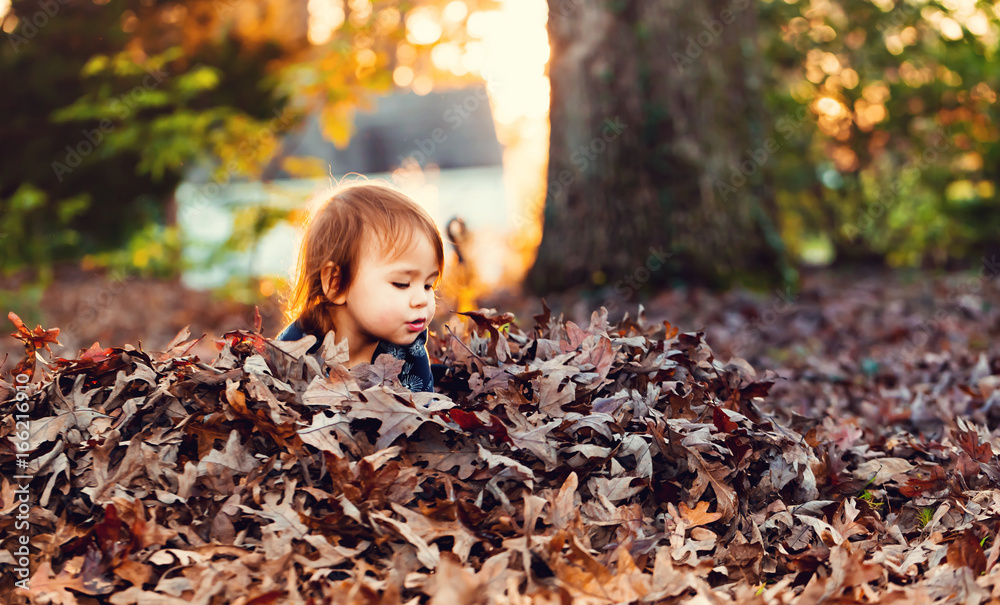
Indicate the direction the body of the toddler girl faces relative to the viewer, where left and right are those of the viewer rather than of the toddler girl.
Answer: facing the viewer and to the right of the viewer

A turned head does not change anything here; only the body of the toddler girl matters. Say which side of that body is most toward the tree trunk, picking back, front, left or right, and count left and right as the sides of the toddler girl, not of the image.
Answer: left

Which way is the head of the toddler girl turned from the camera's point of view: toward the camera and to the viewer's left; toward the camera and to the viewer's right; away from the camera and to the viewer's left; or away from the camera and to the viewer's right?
toward the camera and to the viewer's right
